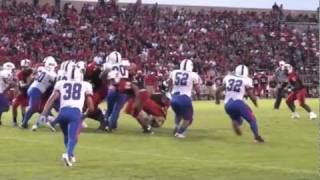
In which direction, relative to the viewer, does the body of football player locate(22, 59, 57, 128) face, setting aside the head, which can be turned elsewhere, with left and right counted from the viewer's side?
facing away from the viewer and to the right of the viewer

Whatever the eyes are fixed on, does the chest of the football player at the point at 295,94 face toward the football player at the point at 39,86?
yes

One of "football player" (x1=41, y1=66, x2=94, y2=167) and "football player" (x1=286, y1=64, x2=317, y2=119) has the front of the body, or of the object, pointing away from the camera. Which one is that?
"football player" (x1=41, y1=66, x2=94, y2=167)

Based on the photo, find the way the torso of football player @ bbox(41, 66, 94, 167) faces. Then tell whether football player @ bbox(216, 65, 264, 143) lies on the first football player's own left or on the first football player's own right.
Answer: on the first football player's own right

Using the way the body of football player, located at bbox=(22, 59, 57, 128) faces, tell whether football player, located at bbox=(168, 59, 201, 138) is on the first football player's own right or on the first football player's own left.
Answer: on the first football player's own right

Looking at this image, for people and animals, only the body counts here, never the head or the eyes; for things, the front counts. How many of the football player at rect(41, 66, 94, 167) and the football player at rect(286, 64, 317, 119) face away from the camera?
1

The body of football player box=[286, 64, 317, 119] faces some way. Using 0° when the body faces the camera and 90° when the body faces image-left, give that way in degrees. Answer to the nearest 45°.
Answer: approximately 45°

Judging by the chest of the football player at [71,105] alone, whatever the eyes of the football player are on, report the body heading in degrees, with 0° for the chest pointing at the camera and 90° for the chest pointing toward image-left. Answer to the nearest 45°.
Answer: approximately 180°

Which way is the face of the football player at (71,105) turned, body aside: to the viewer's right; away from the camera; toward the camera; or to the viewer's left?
away from the camera

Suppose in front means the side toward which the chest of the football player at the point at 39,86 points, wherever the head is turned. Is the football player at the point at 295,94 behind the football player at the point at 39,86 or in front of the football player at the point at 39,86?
in front
